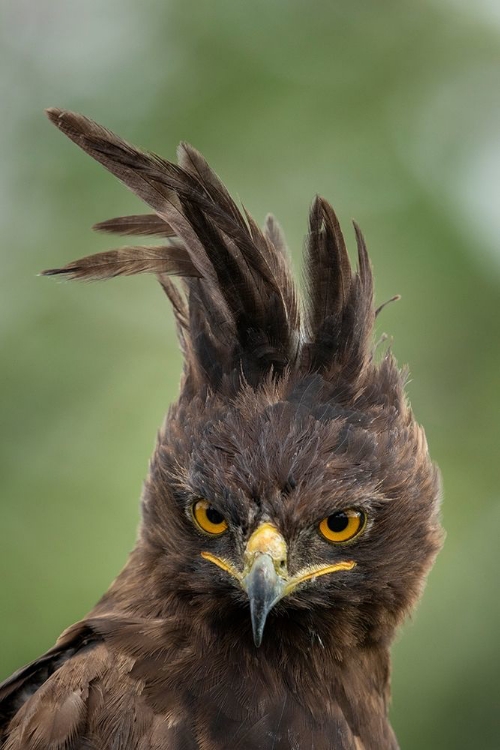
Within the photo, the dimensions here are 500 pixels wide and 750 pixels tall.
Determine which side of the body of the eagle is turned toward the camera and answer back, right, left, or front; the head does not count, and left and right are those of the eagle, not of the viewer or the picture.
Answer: front
